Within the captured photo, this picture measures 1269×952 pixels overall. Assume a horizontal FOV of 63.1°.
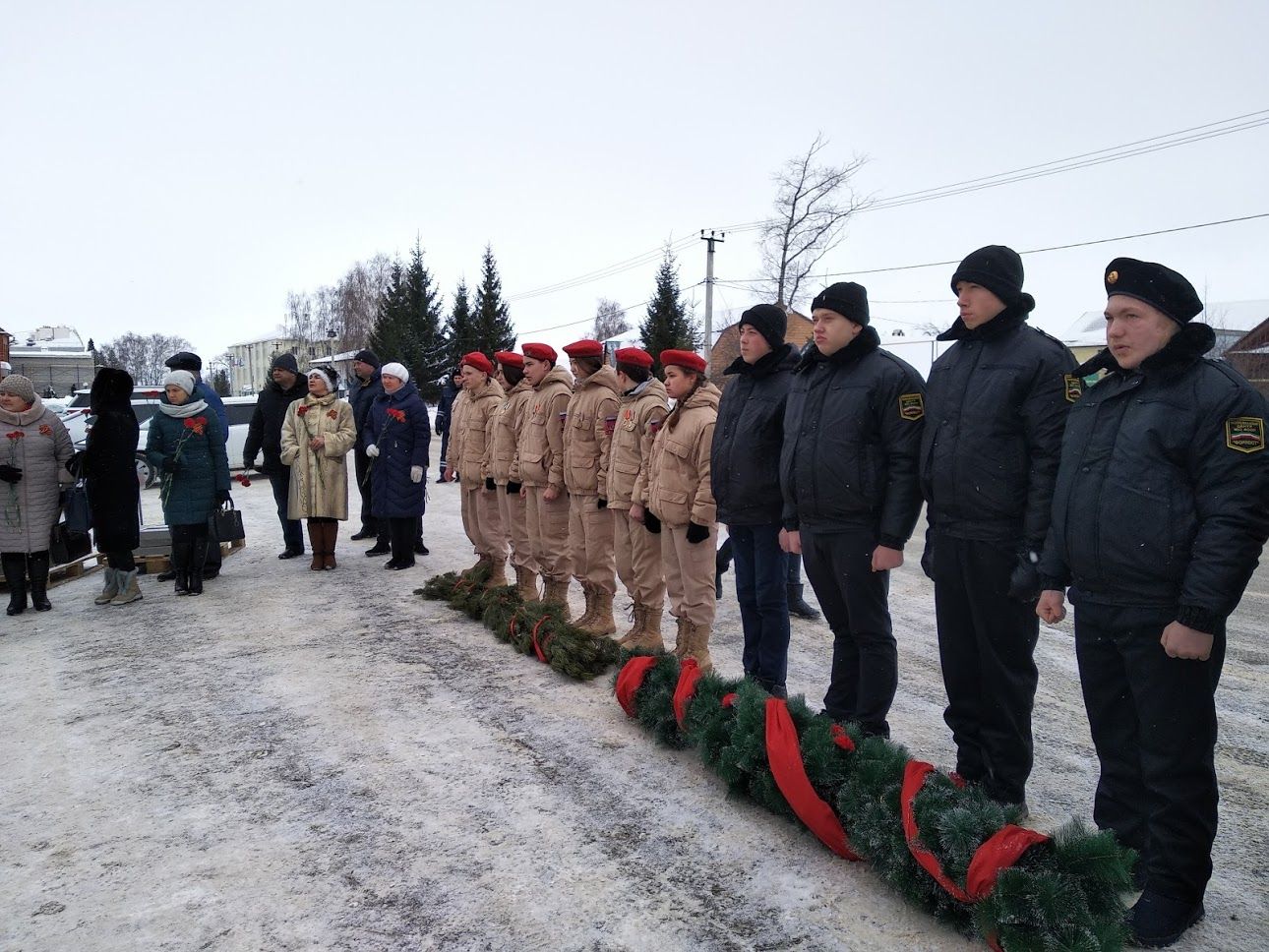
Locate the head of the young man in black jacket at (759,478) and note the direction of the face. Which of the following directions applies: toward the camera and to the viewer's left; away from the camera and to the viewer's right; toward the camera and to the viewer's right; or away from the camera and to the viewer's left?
toward the camera and to the viewer's left

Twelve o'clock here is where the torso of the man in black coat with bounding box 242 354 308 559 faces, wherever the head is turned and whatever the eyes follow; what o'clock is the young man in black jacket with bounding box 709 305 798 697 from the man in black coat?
The young man in black jacket is roughly at 10 o'clock from the man in black coat.

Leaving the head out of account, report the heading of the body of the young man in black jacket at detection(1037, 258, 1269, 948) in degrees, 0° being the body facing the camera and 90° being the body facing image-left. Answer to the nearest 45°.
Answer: approximately 45°

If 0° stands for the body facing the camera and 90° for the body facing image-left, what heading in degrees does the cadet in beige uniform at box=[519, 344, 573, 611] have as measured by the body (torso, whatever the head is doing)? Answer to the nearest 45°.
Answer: approximately 45°

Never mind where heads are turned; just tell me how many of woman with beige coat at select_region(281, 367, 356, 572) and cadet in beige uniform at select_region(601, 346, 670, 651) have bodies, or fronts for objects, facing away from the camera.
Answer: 0

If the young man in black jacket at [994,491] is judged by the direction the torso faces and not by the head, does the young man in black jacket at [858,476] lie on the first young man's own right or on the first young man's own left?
on the first young man's own right

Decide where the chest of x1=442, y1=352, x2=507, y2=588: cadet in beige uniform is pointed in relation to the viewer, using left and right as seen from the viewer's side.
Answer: facing the viewer and to the left of the viewer

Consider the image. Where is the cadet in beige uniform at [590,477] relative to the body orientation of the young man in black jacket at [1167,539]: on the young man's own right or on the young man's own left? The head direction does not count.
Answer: on the young man's own right

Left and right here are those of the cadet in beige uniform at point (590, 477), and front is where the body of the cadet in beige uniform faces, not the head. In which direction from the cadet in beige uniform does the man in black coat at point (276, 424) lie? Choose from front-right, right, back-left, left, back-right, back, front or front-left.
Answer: right

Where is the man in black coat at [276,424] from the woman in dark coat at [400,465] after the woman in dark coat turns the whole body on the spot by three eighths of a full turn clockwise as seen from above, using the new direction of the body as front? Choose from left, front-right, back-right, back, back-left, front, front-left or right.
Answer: front-left

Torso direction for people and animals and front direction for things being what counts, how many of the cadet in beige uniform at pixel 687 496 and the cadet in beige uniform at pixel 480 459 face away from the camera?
0

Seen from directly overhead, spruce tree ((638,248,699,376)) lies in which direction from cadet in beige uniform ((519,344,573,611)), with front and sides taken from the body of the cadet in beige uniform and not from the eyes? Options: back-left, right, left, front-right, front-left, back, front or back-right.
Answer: back-right

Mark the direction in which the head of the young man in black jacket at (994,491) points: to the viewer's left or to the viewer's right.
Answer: to the viewer's left
